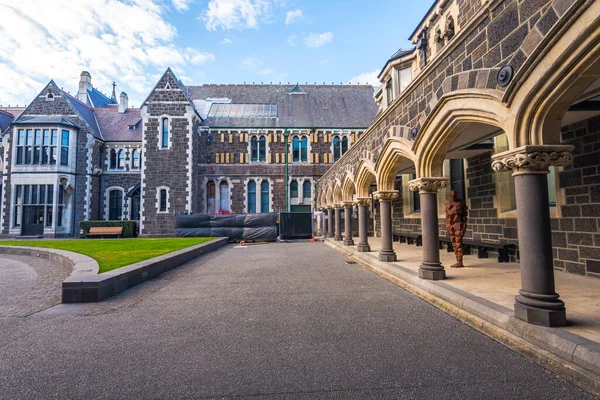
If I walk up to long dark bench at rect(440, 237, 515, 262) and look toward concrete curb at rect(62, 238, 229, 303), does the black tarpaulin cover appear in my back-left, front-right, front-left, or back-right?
front-right

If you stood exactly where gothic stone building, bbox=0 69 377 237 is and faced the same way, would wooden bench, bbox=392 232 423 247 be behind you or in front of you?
in front

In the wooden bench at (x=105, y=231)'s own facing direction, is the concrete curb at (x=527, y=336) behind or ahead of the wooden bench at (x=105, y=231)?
ahead

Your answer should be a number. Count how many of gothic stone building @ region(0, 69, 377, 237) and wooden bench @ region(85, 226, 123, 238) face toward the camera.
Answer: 2

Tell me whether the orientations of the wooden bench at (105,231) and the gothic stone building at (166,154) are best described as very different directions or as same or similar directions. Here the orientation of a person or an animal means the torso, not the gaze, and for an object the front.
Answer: same or similar directions

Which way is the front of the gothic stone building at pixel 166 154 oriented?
toward the camera

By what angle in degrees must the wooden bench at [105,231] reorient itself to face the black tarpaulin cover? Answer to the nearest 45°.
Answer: approximately 45° to its left

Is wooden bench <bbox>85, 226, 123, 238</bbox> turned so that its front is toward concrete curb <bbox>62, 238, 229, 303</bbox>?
yes

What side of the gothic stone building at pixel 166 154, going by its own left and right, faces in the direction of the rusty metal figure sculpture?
front

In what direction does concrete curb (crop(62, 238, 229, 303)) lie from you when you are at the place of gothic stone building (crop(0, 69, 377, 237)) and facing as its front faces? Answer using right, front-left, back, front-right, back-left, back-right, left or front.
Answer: front

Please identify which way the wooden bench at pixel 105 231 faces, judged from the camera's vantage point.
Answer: facing the viewer
